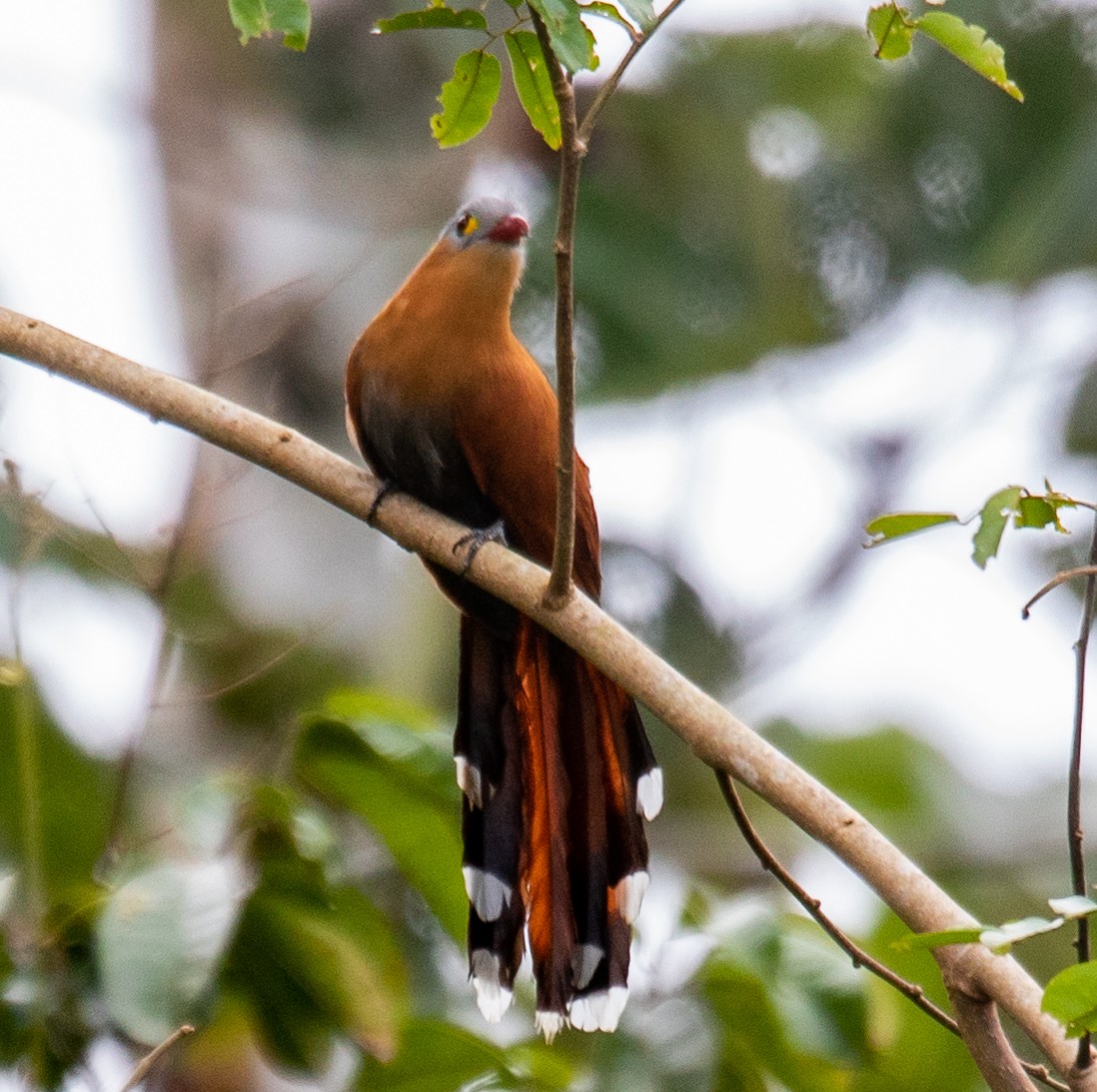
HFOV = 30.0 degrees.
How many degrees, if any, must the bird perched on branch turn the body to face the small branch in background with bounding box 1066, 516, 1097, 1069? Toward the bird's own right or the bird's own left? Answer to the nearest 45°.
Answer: approximately 90° to the bird's own left

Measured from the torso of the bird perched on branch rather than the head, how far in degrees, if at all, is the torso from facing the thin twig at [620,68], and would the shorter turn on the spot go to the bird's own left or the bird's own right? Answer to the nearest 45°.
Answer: approximately 45° to the bird's own left

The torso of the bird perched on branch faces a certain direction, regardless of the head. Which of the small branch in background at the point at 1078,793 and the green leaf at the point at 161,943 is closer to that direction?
the green leaf

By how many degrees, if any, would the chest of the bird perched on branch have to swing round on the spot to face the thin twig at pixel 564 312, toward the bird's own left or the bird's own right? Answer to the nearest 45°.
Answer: approximately 45° to the bird's own left

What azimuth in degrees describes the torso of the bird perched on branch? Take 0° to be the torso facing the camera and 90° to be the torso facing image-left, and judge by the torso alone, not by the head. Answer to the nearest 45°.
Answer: approximately 45°
